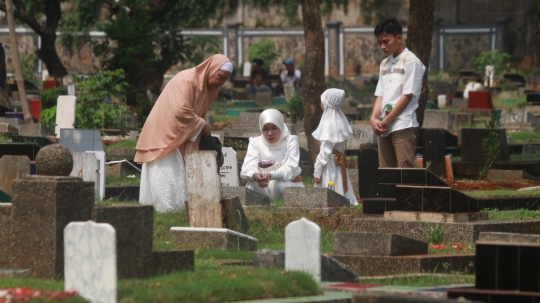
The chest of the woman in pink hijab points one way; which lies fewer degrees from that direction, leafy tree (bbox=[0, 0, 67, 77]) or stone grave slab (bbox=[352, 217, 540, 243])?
the stone grave slab

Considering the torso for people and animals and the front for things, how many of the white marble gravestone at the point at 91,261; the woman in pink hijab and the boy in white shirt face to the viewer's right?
1

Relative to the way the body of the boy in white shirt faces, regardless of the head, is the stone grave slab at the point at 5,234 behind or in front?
in front

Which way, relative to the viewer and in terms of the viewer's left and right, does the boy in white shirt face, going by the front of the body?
facing the viewer and to the left of the viewer

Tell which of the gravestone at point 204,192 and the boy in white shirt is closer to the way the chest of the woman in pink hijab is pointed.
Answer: the boy in white shirt

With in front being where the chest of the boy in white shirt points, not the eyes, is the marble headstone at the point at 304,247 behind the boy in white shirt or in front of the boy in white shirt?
in front

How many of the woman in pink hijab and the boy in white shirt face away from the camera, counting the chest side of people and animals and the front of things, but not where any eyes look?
0

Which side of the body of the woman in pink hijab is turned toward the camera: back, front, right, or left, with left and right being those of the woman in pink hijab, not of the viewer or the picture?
right

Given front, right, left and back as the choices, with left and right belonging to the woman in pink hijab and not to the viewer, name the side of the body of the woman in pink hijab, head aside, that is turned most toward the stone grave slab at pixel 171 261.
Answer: right
